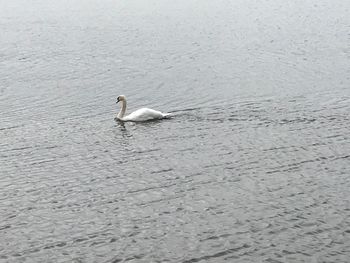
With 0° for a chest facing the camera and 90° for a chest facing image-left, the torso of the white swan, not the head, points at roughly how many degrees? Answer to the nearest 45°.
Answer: approximately 90°
